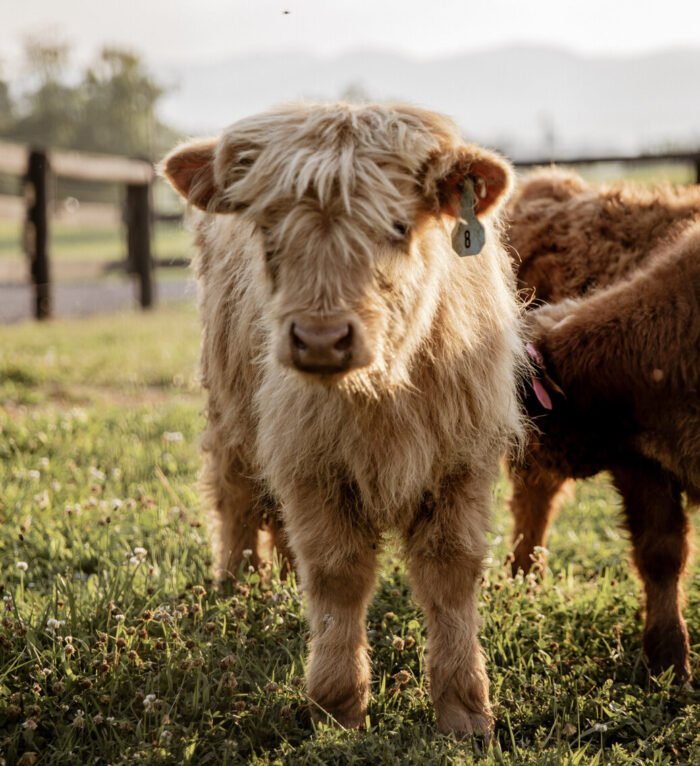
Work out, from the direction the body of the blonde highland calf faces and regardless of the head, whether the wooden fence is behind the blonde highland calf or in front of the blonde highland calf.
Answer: behind

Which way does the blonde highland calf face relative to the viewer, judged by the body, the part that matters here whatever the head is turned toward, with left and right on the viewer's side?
facing the viewer

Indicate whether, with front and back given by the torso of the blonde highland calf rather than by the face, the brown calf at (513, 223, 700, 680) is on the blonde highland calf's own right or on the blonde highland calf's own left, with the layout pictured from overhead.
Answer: on the blonde highland calf's own left
